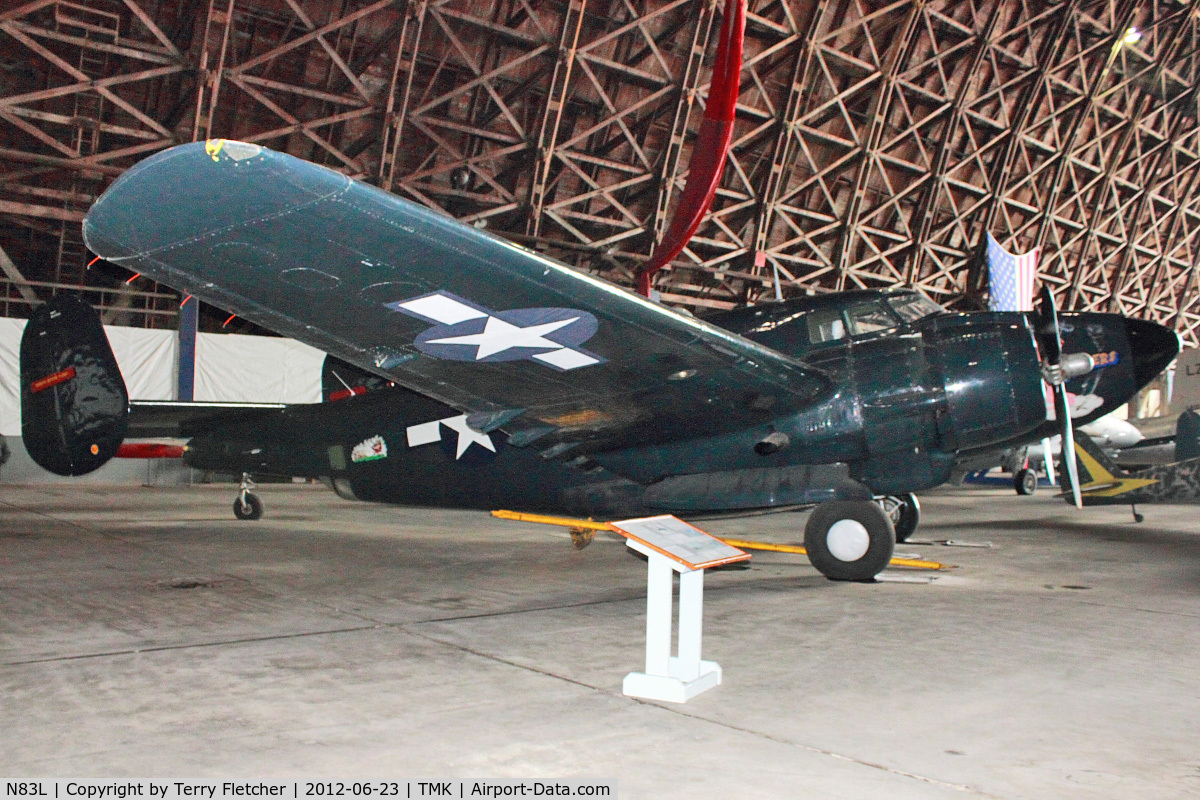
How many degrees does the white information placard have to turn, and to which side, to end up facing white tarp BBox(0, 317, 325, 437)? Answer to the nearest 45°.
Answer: approximately 90° to its right

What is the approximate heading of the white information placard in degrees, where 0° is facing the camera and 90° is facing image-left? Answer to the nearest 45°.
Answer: approximately 45°

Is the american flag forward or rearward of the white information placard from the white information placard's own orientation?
rearward

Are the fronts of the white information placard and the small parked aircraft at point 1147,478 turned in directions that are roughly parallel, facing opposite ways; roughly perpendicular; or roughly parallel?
roughly perpendicular
